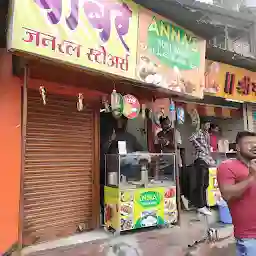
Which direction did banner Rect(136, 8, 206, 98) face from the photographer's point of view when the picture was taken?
facing the viewer and to the right of the viewer

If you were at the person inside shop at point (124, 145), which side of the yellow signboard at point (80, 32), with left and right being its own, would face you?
left

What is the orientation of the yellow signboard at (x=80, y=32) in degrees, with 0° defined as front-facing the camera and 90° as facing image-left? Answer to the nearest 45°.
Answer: approximately 315°

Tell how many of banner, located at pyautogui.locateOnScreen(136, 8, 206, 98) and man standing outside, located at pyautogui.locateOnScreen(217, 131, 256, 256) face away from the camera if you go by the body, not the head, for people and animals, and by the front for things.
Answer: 0

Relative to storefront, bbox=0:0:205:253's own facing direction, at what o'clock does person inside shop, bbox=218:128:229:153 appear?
The person inside shop is roughly at 9 o'clock from the storefront.

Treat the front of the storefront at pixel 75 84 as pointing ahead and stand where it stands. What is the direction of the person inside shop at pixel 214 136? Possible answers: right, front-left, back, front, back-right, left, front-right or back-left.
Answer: left

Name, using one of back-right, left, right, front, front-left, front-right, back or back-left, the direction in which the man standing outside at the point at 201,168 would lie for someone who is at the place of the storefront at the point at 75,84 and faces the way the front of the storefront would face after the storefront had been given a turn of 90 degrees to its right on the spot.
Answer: back

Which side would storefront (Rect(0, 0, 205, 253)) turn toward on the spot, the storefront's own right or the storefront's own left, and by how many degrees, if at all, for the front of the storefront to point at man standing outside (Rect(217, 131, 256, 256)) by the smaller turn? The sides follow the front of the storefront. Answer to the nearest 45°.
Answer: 0° — it already faces them

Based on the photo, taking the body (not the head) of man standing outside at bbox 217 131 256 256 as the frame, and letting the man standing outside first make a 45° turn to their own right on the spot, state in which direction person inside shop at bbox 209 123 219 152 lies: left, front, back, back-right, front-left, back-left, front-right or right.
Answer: back

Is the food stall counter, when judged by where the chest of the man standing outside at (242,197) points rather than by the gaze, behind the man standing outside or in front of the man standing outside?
behind

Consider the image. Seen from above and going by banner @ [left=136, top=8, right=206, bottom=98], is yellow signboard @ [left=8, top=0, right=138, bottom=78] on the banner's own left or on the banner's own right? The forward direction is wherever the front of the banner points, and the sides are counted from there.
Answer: on the banner's own right
